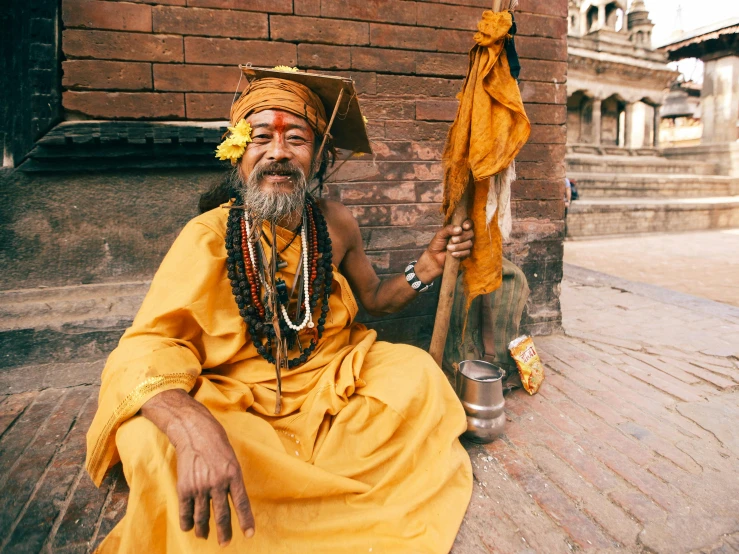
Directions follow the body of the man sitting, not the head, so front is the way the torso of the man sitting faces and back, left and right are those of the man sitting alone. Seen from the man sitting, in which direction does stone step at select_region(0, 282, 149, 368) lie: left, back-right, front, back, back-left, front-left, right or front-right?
back-right

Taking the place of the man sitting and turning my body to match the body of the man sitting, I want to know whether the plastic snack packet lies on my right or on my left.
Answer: on my left

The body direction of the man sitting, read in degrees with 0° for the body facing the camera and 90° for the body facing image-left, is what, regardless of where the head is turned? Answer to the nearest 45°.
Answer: approximately 0°

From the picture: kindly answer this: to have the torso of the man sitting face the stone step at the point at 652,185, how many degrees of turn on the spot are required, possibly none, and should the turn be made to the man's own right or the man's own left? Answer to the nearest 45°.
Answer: approximately 135° to the man's own left

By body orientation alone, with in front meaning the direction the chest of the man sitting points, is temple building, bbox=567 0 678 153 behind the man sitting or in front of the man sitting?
behind

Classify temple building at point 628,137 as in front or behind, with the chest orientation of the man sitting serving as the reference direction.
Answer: behind

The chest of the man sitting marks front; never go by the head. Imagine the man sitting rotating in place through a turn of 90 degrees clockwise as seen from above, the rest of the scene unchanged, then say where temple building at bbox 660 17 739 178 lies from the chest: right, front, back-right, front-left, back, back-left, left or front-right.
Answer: back-right

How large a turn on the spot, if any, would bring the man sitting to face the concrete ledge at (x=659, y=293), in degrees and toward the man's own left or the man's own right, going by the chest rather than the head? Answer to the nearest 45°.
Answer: approximately 135° to the man's own left
